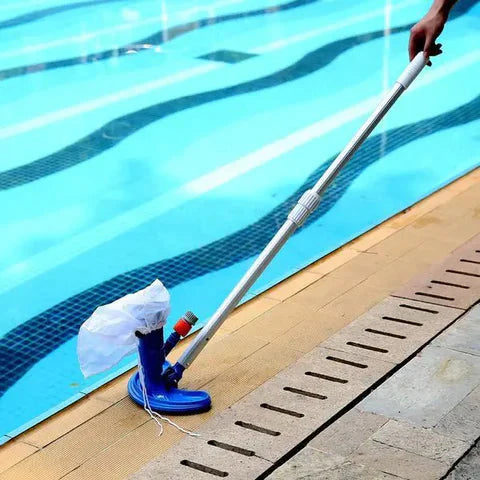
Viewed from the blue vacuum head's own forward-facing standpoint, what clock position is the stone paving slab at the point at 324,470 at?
The stone paving slab is roughly at 9 o'clock from the blue vacuum head.

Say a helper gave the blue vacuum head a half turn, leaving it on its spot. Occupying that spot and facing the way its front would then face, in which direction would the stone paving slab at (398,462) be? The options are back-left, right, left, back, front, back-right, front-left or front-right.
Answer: right

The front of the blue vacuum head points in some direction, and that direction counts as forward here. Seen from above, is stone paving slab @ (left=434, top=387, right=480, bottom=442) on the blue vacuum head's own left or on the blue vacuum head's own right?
on the blue vacuum head's own left

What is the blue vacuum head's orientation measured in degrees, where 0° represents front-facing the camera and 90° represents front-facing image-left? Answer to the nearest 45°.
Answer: approximately 45°

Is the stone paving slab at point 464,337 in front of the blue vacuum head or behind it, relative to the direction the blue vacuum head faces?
behind

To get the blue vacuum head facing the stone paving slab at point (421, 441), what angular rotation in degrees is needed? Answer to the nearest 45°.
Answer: approximately 90° to its left

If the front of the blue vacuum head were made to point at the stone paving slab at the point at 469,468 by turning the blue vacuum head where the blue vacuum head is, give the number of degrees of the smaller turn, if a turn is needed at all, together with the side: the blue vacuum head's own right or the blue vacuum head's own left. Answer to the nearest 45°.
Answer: approximately 90° to the blue vacuum head's own left
